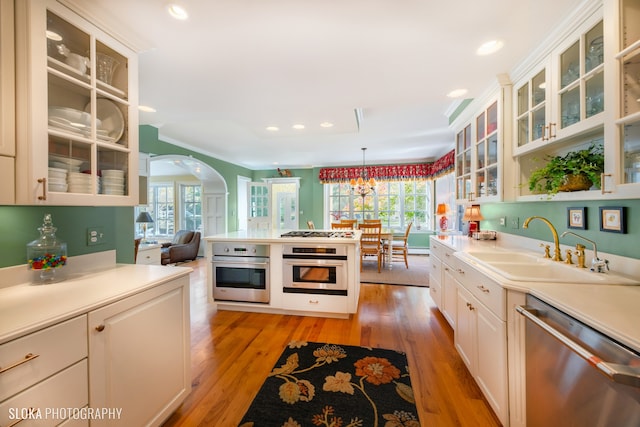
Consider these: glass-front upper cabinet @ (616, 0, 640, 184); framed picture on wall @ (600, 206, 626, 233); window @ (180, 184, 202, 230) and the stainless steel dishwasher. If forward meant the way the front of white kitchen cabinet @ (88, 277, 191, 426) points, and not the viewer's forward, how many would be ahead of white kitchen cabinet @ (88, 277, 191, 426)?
3

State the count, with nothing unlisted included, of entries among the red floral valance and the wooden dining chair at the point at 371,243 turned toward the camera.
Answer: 1

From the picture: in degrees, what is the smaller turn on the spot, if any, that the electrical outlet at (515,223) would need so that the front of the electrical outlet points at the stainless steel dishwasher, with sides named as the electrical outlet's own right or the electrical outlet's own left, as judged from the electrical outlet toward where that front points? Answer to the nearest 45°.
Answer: approximately 45° to the electrical outlet's own left

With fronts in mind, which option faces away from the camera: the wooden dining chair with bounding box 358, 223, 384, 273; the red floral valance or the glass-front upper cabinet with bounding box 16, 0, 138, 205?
the wooden dining chair

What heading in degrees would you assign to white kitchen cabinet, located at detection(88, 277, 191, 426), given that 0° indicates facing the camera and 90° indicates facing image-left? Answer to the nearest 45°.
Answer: approximately 315°

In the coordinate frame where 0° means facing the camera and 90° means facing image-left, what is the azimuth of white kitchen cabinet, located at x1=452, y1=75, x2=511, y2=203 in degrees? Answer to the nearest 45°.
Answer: approximately 45°

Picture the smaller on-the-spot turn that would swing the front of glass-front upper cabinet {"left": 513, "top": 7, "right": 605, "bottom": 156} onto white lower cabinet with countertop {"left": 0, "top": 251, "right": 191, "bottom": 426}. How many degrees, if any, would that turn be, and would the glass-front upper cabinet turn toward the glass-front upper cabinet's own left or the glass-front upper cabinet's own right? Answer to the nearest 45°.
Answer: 0° — it already faces it

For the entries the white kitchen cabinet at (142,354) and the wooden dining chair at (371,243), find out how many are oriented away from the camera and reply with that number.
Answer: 1

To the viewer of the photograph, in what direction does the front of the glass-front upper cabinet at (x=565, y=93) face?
facing the viewer and to the left of the viewer

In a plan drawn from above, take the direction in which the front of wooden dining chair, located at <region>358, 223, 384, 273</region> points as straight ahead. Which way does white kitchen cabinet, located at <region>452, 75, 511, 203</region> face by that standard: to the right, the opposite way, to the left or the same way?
to the left

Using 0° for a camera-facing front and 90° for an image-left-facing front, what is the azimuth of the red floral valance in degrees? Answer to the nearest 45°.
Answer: approximately 0°

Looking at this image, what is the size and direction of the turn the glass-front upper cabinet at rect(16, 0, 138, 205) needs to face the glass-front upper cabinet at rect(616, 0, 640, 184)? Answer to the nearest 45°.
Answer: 0° — it already faces it

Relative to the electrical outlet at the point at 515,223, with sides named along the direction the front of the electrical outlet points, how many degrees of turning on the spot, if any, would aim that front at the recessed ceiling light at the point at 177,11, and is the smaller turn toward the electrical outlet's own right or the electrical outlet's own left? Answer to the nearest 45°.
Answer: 0° — it already faces it

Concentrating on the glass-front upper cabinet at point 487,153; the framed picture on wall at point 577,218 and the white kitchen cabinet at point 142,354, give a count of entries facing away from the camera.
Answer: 0

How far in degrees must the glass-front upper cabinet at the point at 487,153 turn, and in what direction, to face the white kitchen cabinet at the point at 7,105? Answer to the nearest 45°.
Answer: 0° — it already faces it

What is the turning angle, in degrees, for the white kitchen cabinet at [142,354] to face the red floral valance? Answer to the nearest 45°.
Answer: approximately 90° to its left

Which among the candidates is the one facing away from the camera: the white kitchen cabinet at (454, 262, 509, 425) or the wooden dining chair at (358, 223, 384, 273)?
the wooden dining chair
